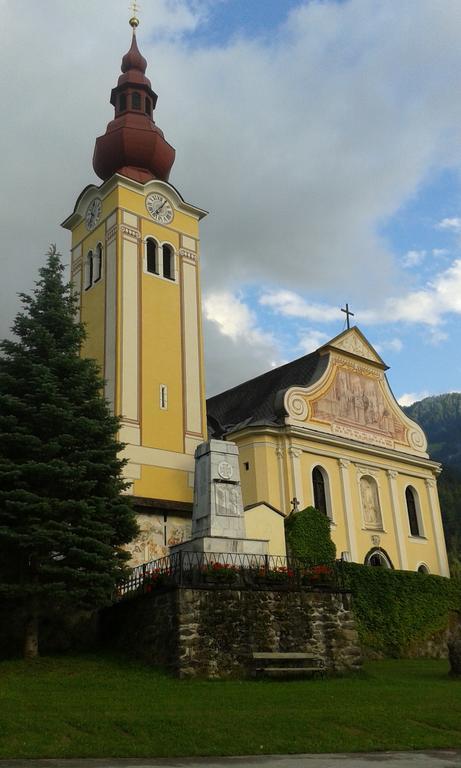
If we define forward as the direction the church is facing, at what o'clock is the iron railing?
The iron railing is roughly at 1 o'clock from the church.

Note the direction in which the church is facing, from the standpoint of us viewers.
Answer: facing the viewer and to the right of the viewer

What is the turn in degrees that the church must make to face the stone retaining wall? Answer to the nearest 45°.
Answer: approximately 45° to its right

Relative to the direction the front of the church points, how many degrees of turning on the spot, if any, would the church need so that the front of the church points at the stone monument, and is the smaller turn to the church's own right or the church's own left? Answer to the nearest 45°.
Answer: approximately 45° to the church's own right
